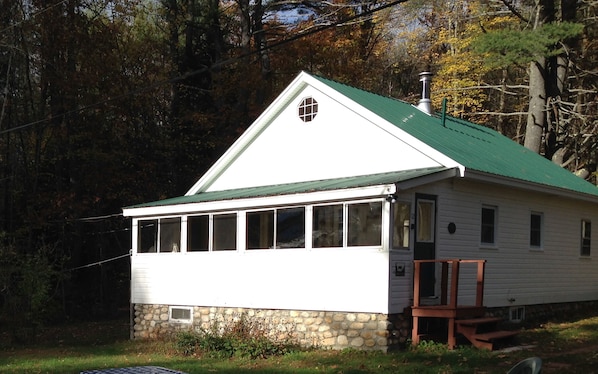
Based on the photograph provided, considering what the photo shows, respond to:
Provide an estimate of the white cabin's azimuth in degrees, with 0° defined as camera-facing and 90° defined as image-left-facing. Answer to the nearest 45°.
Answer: approximately 45°
